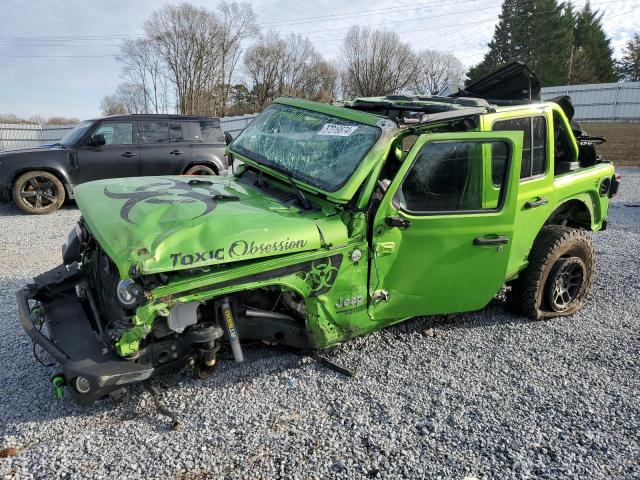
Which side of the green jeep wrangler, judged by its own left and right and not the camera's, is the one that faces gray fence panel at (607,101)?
back

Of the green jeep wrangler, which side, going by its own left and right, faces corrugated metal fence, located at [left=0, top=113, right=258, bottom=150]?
right

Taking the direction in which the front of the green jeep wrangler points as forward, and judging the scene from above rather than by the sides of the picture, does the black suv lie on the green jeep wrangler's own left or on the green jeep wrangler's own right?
on the green jeep wrangler's own right

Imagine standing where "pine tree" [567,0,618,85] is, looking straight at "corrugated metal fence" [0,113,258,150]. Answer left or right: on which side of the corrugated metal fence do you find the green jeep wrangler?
left

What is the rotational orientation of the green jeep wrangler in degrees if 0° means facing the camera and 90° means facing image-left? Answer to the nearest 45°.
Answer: approximately 45°

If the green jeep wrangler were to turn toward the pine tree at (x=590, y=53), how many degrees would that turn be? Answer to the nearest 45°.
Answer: approximately 180°

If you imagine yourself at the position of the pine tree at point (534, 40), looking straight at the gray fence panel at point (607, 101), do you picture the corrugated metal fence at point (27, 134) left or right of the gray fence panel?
right

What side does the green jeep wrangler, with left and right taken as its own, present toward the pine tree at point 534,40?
back
